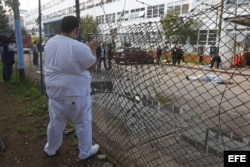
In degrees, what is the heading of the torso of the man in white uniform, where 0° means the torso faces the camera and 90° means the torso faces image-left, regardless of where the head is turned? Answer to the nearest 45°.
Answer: approximately 225°

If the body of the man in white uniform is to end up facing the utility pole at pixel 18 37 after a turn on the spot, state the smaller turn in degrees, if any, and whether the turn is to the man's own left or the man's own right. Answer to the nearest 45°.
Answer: approximately 45° to the man's own left

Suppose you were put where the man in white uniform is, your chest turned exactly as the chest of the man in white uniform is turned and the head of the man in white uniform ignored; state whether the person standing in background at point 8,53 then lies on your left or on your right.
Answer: on your left

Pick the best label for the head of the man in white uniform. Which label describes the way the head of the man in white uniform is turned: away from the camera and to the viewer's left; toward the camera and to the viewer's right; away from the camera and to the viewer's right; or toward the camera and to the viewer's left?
away from the camera and to the viewer's right

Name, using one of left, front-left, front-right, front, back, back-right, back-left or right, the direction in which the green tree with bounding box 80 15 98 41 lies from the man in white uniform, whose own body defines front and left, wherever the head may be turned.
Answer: front-left
